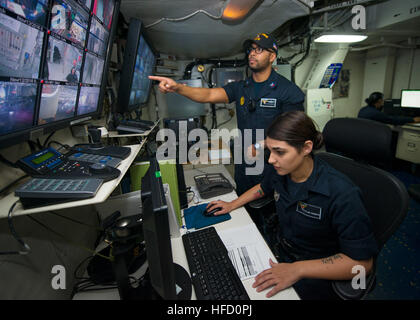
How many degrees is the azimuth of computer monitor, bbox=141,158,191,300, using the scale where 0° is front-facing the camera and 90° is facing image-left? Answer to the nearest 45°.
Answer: approximately 270°

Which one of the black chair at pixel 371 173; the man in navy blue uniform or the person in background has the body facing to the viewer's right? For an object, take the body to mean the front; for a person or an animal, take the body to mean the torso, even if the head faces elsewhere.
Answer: the person in background

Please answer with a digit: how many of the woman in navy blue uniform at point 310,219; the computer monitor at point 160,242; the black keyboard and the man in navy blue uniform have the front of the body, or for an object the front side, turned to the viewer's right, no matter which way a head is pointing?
2

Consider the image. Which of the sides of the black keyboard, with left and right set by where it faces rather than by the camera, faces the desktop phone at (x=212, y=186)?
left

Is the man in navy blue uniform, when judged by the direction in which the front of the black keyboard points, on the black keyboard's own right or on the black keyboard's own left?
on the black keyboard's own left

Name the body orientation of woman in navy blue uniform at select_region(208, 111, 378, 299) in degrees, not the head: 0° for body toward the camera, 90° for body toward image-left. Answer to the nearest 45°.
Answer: approximately 45°

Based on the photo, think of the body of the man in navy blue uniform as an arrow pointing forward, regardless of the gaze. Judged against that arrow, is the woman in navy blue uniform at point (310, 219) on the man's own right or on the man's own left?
on the man's own left

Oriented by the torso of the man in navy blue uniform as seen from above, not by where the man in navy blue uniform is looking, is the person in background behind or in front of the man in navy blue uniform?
behind

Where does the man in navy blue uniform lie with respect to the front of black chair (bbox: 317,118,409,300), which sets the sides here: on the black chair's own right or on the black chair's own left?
on the black chair's own right

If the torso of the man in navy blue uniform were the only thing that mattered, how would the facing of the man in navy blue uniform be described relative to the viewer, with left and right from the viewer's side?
facing the viewer and to the left of the viewer

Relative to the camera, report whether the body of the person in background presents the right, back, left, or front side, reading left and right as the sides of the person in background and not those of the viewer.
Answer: right

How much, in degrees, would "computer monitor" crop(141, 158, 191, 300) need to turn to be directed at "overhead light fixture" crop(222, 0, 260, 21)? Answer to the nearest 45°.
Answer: approximately 90° to its left
